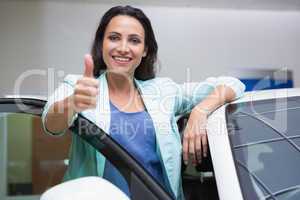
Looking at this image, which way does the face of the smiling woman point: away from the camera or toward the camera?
toward the camera

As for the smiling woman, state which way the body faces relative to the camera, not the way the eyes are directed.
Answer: toward the camera
